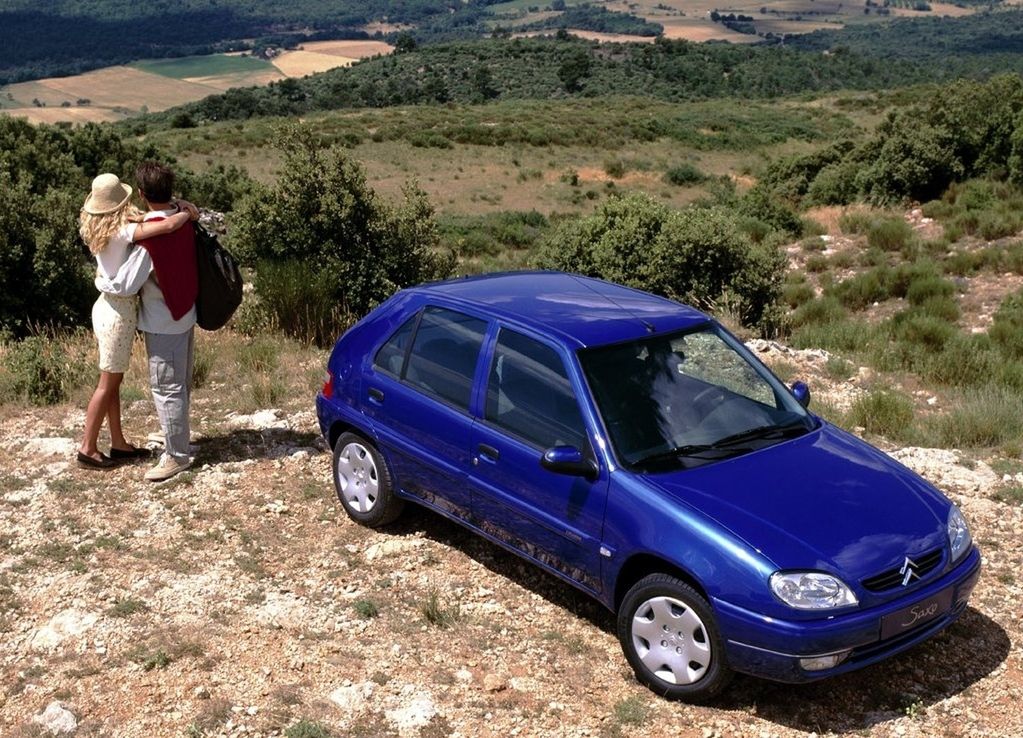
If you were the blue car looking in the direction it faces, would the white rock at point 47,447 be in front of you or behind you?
behind

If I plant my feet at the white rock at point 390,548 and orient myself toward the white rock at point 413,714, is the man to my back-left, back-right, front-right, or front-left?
back-right

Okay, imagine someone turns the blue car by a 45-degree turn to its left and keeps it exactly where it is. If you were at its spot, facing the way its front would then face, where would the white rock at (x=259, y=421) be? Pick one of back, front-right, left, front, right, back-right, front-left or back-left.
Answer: back-left

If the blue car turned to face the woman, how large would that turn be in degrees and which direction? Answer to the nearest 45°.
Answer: approximately 180°

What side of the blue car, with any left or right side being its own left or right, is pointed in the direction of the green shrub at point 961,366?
left

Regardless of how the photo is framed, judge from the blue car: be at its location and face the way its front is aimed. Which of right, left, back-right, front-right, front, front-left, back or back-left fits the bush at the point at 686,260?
back-left

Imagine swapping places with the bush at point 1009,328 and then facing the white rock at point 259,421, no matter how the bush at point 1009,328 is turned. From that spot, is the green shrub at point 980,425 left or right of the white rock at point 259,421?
left

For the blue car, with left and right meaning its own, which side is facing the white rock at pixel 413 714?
right

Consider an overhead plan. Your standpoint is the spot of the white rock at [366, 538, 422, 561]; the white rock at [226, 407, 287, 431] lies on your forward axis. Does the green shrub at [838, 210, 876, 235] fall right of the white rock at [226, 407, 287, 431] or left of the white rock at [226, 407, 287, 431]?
right

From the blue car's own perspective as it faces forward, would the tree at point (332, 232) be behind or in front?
behind

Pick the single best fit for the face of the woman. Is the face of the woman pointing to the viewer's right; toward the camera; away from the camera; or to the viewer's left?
away from the camera

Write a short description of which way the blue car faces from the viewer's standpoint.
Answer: facing the viewer and to the right of the viewer

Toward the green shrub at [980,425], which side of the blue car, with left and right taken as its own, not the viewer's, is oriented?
left

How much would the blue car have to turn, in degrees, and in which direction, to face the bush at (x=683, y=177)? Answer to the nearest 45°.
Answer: approximately 135° to its left

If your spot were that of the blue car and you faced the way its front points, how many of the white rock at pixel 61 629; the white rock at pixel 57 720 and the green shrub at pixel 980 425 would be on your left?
1

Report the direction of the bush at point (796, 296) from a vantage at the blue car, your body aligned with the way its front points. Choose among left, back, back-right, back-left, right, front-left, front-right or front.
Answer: back-left
